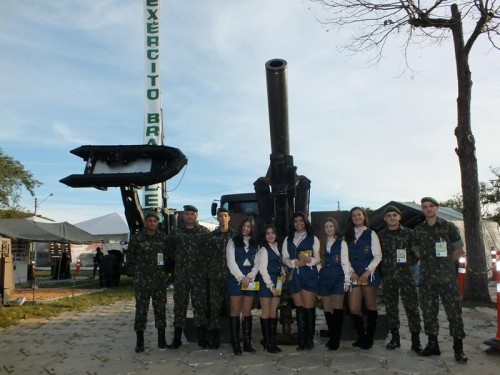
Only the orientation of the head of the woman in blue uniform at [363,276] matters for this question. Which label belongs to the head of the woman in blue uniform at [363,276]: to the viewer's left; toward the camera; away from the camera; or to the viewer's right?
toward the camera

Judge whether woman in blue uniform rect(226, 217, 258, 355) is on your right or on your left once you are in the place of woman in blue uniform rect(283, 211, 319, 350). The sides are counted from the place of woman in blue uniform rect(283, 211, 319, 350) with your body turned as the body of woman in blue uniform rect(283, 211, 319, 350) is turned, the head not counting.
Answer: on your right

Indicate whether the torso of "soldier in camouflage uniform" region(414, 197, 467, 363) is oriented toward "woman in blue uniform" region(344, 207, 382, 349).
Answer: no

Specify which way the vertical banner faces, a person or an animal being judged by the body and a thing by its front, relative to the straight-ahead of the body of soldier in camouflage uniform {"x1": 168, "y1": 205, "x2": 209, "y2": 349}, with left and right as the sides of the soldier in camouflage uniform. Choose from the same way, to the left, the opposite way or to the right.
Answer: the same way

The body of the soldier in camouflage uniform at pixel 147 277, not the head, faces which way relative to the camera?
toward the camera

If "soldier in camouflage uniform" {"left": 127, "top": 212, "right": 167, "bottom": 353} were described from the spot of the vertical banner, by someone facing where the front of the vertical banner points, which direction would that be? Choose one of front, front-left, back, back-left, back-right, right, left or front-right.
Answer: front

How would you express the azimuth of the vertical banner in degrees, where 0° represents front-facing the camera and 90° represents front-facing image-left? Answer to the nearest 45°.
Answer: approximately 0°

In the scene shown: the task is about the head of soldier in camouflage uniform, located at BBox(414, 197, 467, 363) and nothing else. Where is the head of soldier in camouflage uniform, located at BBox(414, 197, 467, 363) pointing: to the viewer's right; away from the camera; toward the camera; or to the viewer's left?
toward the camera

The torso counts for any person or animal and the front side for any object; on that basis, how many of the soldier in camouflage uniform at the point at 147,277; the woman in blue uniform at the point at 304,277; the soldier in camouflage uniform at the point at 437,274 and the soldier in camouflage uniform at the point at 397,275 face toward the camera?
4

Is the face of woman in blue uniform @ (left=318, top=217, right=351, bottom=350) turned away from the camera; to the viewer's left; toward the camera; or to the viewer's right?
toward the camera

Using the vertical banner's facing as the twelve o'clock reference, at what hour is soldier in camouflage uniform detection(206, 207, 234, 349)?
The soldier in camouflage uniform is roughly at 12 o'clock from the vertical banner.

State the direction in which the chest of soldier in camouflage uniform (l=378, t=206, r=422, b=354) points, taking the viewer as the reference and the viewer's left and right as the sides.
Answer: facing the viewer

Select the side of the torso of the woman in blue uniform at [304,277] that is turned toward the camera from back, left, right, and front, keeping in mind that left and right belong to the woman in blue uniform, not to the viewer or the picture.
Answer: front

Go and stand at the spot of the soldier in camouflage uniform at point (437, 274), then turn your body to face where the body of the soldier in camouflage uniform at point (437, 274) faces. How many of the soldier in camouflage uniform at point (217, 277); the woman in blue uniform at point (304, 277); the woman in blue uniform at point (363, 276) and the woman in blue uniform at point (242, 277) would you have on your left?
0
